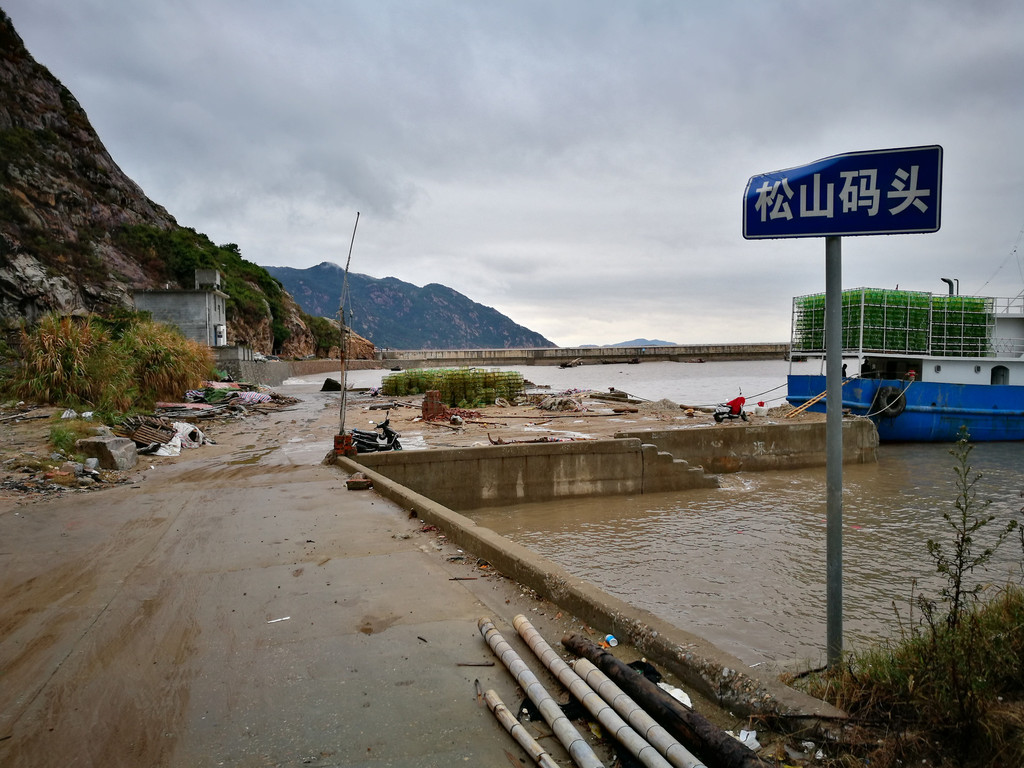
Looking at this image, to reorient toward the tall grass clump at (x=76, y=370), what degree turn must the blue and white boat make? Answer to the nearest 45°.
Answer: approximately 135° to its right

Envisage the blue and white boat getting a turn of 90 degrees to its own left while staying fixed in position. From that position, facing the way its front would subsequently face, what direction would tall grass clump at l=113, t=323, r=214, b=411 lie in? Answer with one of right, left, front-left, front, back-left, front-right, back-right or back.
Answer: back-left

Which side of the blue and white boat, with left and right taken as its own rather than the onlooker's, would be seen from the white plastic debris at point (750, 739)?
right

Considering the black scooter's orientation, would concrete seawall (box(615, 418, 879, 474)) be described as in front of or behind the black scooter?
in front

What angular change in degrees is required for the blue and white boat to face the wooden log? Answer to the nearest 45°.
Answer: approximately 90° to its right

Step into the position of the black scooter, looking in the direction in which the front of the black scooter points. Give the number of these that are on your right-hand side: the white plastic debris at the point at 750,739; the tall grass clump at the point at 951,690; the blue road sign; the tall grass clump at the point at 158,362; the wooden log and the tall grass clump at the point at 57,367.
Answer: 4

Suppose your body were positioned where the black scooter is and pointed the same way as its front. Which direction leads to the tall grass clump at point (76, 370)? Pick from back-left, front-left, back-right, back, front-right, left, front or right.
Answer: back-left

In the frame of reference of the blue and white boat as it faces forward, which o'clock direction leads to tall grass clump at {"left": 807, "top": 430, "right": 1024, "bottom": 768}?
The tall grass clump is roughly at 3 o'clock from the blue and white boat.

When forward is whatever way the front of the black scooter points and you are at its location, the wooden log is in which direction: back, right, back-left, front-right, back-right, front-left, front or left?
right

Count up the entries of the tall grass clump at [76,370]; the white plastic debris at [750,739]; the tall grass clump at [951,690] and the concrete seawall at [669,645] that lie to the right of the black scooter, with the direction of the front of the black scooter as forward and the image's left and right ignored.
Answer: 3
